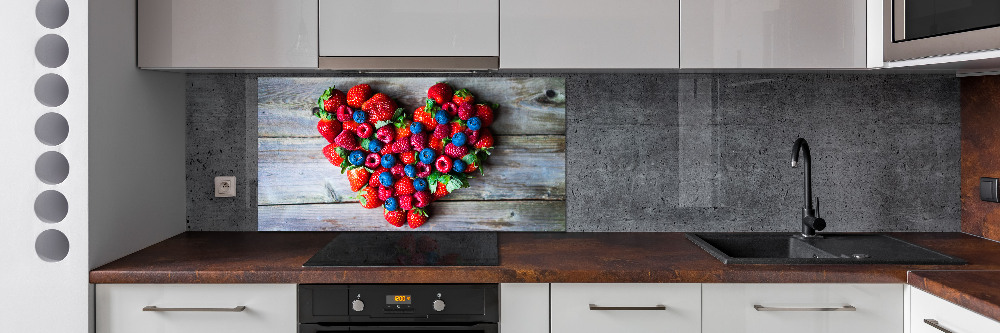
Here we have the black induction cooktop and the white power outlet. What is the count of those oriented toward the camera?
2

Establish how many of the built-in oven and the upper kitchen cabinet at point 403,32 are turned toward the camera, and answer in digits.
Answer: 2

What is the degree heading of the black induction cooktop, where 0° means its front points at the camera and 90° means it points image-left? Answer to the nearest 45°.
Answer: approximately 0°

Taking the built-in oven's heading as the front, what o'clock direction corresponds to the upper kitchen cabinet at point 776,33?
The upper kitchen cabinet is roughly at 9 o'clock from the built-in oven.

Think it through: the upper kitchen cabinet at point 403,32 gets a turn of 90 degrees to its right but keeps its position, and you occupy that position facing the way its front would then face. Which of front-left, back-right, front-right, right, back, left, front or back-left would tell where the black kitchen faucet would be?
back

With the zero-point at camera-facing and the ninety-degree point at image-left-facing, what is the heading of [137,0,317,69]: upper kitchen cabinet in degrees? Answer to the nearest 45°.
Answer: approximately 0°

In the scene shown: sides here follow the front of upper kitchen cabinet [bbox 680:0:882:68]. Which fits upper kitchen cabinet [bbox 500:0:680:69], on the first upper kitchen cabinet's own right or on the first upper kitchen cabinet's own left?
on the first upper kitchen cabinet's own right

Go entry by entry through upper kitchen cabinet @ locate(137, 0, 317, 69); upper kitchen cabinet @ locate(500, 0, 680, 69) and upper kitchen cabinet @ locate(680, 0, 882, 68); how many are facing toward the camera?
3

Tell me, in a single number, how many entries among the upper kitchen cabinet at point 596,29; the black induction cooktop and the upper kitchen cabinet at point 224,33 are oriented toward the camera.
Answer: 3
